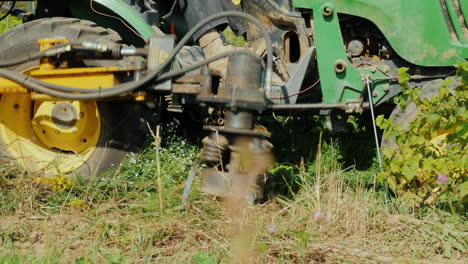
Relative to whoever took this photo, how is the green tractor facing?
facing to the right of the viewer
